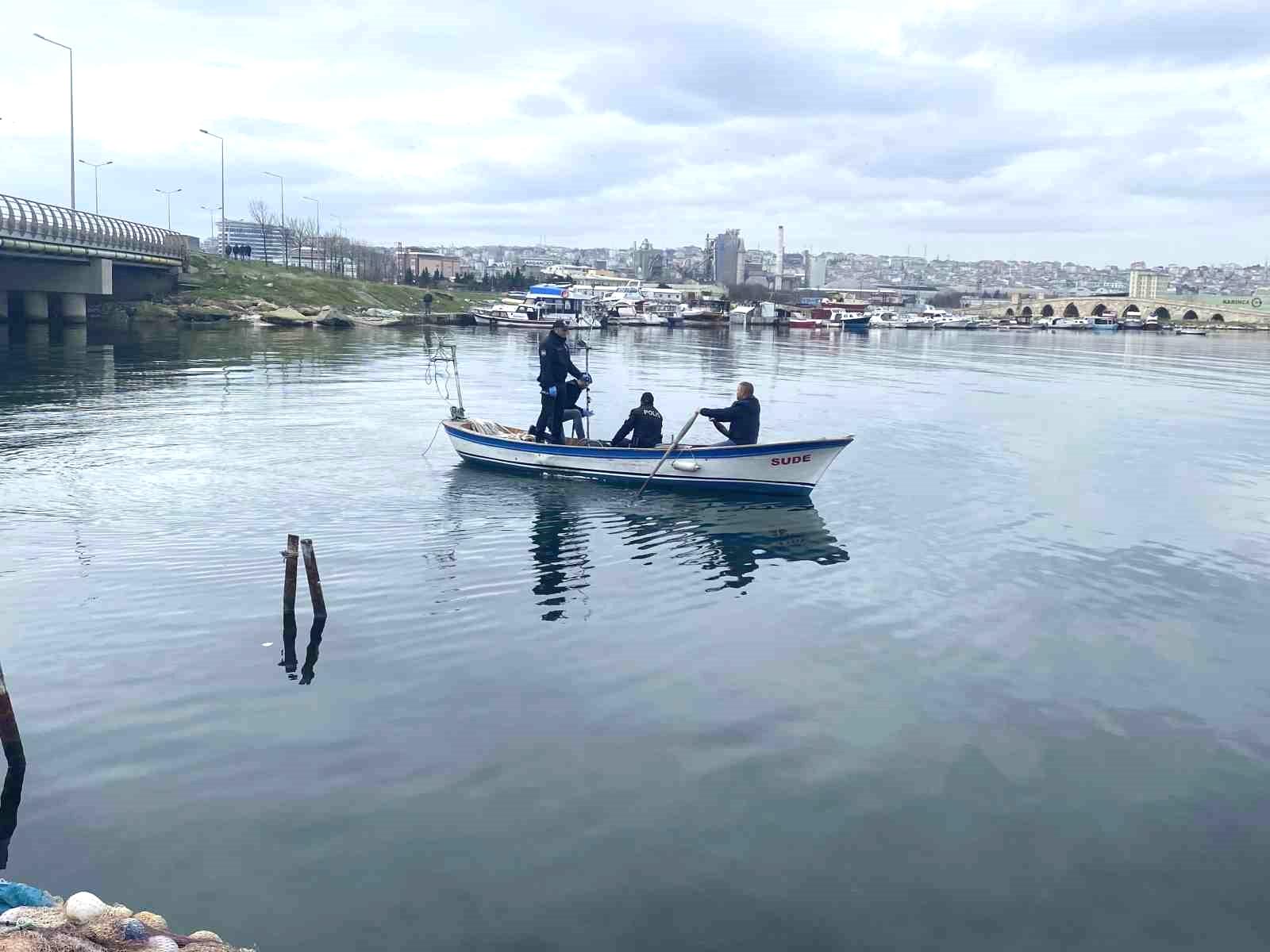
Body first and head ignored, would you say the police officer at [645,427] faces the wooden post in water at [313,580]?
no

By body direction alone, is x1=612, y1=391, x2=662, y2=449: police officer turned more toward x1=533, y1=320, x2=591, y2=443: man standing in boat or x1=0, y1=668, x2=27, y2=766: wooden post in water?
the man standing in boat

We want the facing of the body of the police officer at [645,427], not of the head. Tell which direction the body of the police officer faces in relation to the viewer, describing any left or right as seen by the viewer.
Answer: facing away from the viewer and to the left of the viewer

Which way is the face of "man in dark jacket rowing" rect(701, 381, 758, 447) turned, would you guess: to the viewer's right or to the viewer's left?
to the viewer's left

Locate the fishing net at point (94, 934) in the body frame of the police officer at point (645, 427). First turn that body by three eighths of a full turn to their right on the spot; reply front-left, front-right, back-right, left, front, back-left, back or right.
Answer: right

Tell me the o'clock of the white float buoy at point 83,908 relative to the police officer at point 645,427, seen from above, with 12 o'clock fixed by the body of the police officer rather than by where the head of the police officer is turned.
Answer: The white float buoy is roughly at 8 o'clock from the police officer.

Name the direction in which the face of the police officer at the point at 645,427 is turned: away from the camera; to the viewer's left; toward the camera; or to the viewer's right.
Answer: away from the camera

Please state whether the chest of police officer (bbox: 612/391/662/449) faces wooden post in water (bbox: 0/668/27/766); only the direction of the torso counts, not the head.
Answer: no

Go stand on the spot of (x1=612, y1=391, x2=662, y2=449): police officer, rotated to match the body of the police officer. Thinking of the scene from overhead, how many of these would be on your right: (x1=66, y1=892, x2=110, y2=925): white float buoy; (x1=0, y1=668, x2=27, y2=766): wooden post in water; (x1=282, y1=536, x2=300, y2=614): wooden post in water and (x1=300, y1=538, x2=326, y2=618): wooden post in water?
0

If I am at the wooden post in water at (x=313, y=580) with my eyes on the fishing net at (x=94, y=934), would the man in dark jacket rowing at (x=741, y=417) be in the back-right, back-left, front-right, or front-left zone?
back-left

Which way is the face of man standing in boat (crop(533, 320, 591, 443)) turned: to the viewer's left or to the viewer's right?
to the viewer's right

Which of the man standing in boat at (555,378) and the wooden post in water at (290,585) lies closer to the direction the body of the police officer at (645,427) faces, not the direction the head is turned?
the man standing in boat
